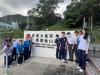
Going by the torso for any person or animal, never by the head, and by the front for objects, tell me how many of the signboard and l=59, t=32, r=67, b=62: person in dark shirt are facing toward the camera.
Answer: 2

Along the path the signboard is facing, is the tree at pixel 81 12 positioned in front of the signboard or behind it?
behind

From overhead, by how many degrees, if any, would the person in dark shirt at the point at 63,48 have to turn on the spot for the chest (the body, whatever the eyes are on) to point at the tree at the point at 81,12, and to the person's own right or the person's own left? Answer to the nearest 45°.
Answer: approximately 180°

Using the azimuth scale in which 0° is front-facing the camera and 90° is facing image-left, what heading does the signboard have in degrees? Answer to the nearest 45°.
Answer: approximately 0°

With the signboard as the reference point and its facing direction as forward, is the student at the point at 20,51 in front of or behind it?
in front

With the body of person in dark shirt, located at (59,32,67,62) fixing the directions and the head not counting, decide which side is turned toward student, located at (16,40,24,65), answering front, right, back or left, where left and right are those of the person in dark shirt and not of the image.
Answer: right

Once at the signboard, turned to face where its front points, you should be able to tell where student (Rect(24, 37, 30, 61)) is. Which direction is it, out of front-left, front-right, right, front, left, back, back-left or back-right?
front-right
